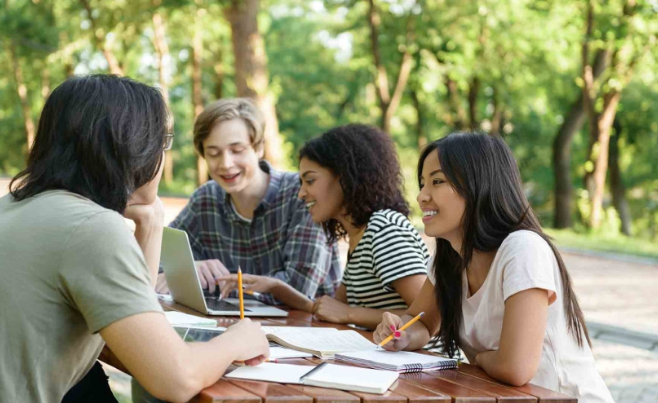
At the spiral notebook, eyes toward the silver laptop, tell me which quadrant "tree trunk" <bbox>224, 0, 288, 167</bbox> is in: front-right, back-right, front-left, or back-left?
front-right

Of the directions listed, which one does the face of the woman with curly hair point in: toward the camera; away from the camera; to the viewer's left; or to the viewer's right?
to the viewer's left

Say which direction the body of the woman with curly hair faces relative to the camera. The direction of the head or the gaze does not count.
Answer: to the viewer's left

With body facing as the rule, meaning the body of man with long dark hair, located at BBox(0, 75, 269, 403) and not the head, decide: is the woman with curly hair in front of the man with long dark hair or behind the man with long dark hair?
in front

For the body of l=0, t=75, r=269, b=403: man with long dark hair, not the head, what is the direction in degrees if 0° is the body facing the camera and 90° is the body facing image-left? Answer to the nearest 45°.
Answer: approximately 225°

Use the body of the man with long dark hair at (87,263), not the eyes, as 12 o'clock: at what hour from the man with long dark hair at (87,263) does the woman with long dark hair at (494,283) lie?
the woman with long dark hair at (494,283) is roughly at 1 o'clock from the man with long dark hair at (87,263).

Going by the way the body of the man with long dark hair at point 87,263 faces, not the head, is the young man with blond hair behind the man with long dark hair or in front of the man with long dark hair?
in front

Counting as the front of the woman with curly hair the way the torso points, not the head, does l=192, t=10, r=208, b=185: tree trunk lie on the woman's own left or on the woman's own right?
on the woman's own right

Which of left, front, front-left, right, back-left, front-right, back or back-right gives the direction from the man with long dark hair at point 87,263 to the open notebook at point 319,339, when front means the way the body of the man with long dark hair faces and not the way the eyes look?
front

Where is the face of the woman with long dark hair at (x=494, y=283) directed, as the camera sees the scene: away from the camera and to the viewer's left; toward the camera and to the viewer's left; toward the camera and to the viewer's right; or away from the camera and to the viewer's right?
toward the camera and to the viewer's left

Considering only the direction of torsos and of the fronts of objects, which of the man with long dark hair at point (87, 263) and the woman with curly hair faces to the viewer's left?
the woman with curly hair

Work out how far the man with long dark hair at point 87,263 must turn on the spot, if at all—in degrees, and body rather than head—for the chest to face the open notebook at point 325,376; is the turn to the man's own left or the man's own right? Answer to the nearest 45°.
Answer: approximately 45° to the man's own right

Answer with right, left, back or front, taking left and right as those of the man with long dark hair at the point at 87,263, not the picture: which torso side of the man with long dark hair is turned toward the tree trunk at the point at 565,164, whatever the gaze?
front

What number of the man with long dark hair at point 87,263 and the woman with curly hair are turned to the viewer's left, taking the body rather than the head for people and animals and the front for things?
1

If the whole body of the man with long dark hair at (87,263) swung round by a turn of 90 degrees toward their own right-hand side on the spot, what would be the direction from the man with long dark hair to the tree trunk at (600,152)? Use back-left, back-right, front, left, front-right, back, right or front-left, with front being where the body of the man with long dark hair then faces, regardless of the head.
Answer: left

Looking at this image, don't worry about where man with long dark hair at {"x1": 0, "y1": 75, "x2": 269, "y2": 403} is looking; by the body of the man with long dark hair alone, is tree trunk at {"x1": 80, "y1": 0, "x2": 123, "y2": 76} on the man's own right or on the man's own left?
on the man's own left
